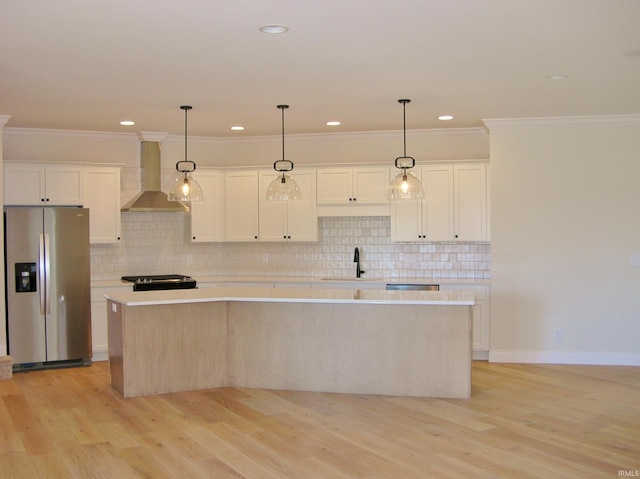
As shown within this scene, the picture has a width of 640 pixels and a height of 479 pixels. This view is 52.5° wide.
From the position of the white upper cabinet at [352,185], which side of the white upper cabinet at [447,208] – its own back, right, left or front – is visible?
right

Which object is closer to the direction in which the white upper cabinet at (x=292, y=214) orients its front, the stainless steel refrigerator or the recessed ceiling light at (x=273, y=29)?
the recessed ceiling light

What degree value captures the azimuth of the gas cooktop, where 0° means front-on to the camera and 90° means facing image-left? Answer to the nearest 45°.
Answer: approximately 0°

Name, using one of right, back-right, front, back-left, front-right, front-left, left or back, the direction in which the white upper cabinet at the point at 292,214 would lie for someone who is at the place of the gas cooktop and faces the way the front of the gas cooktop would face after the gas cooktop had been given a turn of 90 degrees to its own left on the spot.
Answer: front

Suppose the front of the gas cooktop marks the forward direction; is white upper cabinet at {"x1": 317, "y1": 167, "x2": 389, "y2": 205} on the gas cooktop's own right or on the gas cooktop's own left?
on the gas cooktop's own left

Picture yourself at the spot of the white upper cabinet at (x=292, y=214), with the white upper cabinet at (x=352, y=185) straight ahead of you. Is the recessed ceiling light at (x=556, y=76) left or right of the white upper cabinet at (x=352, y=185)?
right

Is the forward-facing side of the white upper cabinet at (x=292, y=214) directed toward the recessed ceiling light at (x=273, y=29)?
yes

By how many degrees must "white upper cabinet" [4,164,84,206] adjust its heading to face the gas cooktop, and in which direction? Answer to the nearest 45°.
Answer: approximately 90° to its left
